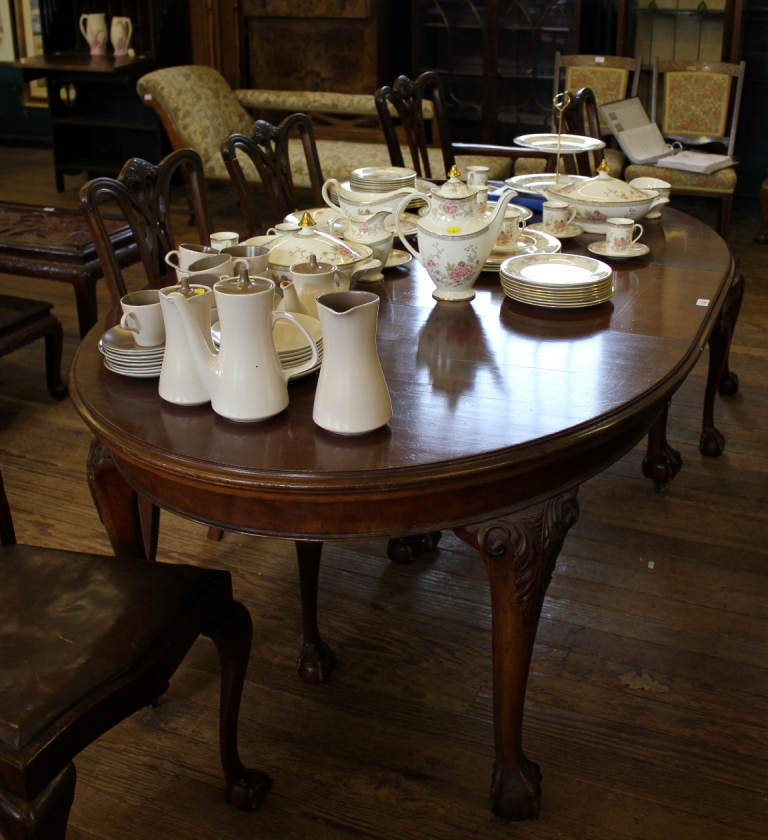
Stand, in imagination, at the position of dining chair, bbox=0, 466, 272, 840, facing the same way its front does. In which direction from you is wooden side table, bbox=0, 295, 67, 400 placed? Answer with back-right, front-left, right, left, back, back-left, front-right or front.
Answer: back-left

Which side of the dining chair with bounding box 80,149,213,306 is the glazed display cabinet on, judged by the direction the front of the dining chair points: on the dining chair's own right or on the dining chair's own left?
on the dining chair's own left

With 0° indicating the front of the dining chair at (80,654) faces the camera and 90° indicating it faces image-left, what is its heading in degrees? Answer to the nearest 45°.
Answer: approximately 315°

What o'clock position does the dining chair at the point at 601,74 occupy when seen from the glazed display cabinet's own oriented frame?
The dining chair is roughly at 10 o'clock from the glazed display cabinet.

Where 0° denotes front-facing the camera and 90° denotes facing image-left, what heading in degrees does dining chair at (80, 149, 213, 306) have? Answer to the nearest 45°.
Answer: approximately 315°

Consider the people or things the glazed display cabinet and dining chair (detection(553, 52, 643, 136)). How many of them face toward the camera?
2

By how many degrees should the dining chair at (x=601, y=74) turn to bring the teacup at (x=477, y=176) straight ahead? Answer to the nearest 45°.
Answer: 0° — it already faces it

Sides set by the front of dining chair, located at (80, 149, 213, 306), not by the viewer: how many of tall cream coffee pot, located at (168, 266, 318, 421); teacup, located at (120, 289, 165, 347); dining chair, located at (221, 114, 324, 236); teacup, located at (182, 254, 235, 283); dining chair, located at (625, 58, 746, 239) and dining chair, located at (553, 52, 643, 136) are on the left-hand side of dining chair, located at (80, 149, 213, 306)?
3

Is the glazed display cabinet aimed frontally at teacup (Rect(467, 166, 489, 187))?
yes

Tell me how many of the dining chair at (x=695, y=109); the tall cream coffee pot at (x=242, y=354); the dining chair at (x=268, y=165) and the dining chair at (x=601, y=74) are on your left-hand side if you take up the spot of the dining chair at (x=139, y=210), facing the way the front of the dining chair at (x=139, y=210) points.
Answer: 3

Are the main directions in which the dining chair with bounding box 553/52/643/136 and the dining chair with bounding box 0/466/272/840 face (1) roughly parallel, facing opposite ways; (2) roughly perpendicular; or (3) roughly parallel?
roughly perpendicular

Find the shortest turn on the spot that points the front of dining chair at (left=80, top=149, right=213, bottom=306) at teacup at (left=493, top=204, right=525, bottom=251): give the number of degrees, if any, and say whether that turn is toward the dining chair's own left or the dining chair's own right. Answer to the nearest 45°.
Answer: approximately 45° to the dining chair's own left

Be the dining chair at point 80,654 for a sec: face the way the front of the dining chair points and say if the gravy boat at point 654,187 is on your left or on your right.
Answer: on your left

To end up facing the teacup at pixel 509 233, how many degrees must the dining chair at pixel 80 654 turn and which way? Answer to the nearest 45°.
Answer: approximately 90° to its left

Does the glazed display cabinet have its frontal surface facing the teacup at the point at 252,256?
yes

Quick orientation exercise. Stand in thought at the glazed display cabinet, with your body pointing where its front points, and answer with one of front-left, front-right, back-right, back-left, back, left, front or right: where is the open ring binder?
front-left
